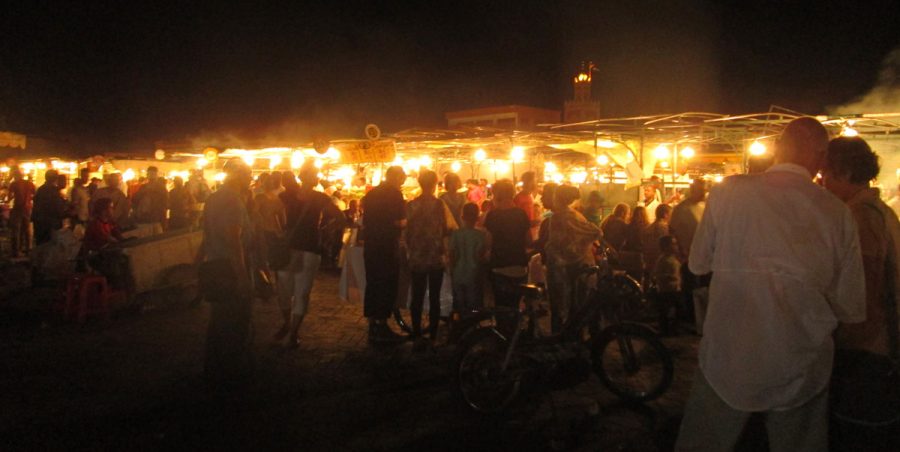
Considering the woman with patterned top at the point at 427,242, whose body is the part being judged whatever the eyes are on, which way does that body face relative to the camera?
away from the camera

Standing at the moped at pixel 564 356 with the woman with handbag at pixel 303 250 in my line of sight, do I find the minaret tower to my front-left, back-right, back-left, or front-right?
front-right

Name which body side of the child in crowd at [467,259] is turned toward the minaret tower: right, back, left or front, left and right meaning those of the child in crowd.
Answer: front

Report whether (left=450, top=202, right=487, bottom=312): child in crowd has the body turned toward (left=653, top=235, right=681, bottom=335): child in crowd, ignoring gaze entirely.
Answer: no

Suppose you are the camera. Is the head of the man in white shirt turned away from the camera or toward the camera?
away from the camera

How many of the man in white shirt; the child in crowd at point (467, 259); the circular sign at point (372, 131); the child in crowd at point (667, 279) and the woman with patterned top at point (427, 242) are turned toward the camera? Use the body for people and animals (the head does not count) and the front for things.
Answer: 1

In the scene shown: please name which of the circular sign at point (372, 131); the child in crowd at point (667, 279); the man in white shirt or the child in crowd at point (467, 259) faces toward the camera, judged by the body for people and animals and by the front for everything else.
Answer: the circular sign

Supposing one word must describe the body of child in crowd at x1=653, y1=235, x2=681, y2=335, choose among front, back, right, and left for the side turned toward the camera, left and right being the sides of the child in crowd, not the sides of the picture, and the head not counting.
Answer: back

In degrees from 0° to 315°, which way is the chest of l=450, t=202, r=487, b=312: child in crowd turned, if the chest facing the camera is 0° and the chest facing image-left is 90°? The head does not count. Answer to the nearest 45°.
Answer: approximately 180°

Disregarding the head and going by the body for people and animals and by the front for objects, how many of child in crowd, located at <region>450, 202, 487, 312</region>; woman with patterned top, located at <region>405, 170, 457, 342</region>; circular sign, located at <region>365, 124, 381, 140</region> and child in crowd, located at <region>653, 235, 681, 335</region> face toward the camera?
1

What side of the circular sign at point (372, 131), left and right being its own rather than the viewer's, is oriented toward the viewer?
front

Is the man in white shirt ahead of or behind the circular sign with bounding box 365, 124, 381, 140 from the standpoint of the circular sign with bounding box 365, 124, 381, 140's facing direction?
ahead

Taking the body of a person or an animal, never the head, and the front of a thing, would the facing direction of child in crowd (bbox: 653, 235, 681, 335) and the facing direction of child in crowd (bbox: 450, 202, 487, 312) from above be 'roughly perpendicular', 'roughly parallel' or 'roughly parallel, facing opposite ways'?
roughly parallel

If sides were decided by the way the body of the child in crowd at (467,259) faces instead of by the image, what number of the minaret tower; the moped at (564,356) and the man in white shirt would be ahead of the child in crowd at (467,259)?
1

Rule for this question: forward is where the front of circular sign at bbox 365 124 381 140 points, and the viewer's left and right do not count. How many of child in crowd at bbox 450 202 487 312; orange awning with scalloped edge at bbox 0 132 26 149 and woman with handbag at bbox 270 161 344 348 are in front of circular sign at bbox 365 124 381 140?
2
